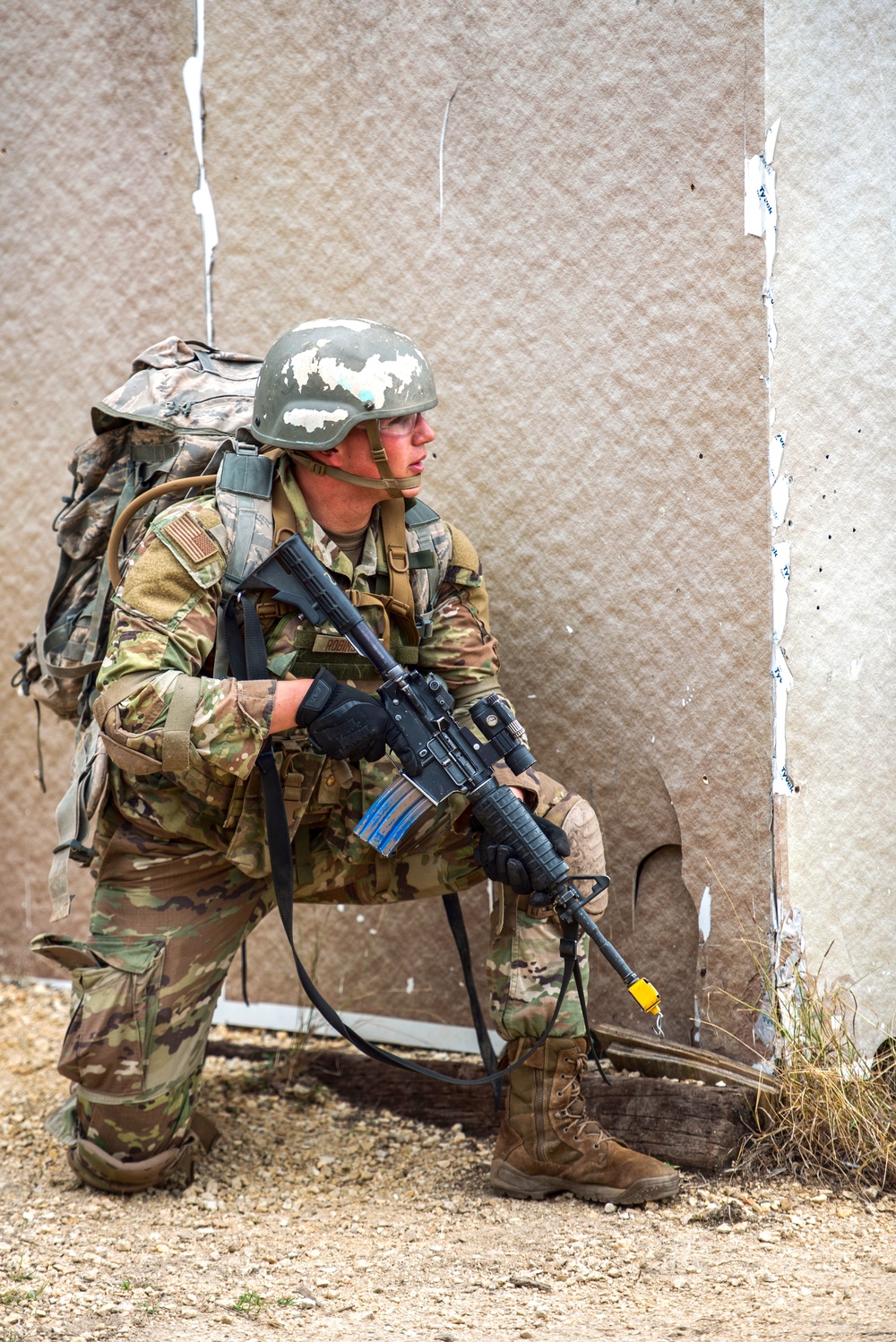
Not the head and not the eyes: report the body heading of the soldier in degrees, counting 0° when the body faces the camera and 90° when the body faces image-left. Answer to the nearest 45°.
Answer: approximately 315°

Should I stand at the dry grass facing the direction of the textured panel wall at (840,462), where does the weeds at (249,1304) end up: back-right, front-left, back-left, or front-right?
back-left

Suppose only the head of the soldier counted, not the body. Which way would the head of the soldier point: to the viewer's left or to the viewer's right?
to the viewer's right

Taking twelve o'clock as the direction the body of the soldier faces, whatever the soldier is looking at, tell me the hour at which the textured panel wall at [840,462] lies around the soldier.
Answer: The textured panel wall is roughly at 10 o'clock from the soldier.
